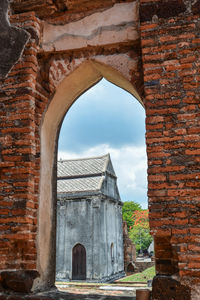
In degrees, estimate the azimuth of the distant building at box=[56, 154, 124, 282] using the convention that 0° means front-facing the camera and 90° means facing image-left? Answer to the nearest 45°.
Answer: approximately 0°

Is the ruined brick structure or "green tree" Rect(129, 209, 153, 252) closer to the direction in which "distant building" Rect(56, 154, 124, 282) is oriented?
the ruined brick structure

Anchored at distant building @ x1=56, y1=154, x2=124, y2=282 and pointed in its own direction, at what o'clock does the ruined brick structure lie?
The ruined brick structure is roughly at 12 o'clock from the distant building.

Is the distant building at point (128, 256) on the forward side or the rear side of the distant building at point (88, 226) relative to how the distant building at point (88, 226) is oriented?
on the rear side
